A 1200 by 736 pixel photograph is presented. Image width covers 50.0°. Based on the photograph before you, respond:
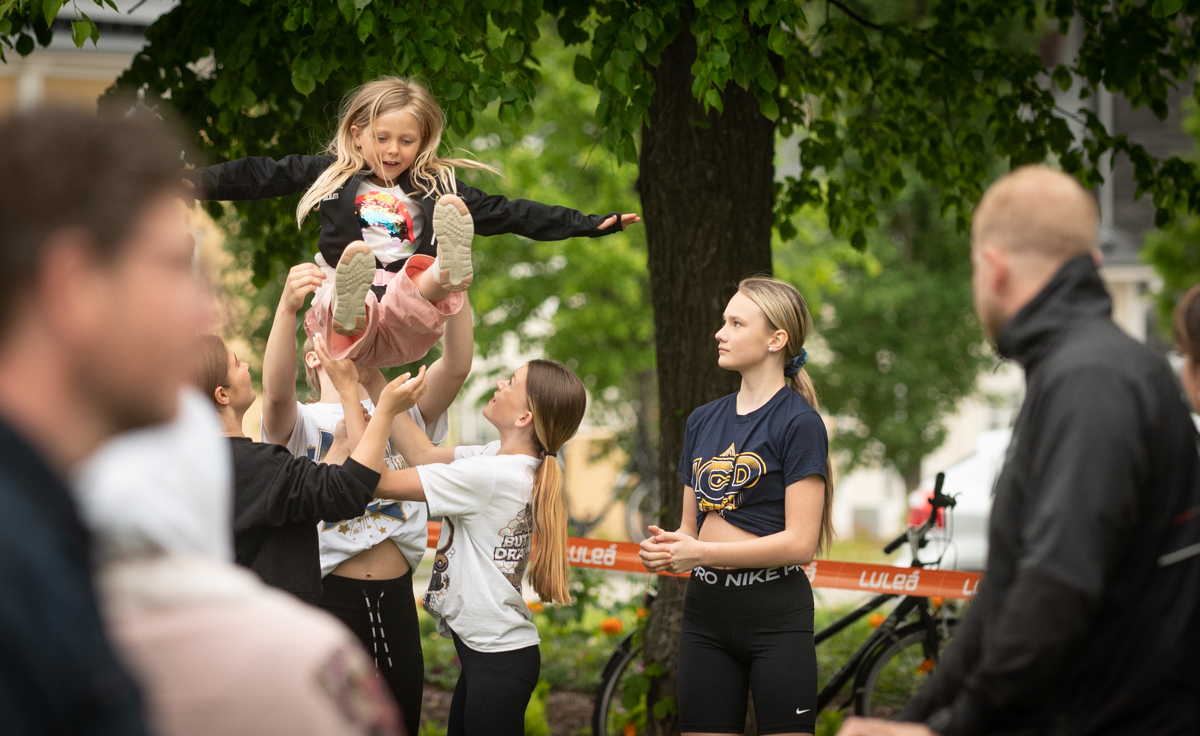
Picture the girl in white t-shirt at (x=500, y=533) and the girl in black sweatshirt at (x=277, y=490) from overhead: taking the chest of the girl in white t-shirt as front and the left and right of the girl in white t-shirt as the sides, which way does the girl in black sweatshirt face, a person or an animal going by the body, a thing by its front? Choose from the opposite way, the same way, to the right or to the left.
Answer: the opposite way

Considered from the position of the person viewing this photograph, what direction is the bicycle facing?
facing to the right of the viewer

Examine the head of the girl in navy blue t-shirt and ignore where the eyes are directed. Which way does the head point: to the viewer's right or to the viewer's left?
to the viewer's left

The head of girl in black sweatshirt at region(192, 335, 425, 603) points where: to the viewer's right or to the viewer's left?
to the viewer's right

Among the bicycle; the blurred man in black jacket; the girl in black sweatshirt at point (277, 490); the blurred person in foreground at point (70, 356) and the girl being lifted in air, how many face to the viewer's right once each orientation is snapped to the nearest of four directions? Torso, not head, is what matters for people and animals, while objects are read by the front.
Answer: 3

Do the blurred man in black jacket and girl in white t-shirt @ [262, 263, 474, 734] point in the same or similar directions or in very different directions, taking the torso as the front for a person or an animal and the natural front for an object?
very different directions

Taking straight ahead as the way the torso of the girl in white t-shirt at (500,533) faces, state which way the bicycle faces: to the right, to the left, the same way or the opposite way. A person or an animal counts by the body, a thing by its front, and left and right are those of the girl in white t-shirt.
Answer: the opposite way

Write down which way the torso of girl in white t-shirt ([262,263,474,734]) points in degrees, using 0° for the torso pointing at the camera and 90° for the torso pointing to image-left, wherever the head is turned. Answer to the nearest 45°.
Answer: approximately 0°

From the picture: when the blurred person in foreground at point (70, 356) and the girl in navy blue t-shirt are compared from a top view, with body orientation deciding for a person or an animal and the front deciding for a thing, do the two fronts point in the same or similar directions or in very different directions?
very different directions

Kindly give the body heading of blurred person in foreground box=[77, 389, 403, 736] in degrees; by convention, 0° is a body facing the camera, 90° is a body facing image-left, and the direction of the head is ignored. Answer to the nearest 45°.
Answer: approximately 225°

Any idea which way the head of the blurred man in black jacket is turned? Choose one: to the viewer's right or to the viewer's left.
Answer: to the viewer's left

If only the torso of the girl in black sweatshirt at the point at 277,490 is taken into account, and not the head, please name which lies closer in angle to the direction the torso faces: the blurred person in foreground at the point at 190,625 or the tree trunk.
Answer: the tree trunk

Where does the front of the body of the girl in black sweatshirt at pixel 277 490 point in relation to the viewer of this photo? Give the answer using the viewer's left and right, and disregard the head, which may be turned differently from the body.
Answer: facing to the right of the viewer

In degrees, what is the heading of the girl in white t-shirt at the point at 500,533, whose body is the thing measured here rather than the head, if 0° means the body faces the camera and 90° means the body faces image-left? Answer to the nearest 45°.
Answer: approximately 90°
